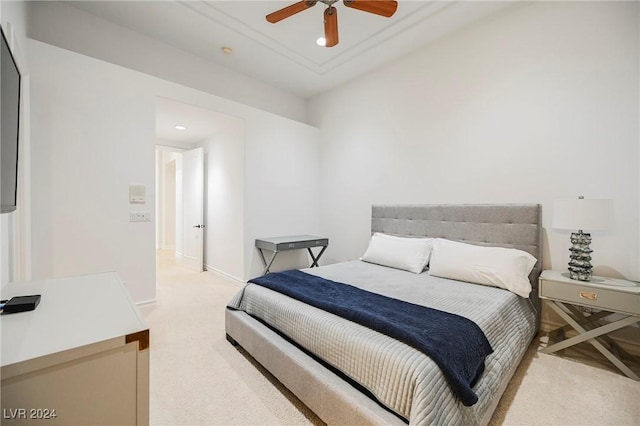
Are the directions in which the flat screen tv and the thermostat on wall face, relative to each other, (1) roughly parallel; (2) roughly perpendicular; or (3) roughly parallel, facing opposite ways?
roughly perpendicular

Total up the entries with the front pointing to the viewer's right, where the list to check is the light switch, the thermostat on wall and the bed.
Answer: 0

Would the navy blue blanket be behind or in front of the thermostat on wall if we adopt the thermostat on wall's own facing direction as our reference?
in front

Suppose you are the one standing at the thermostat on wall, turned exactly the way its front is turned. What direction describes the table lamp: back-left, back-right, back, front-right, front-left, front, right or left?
front-left

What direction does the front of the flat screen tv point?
to the viewer's right

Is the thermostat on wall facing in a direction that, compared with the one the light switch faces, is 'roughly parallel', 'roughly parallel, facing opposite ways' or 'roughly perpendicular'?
roughly parallel

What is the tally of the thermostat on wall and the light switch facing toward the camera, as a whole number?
2

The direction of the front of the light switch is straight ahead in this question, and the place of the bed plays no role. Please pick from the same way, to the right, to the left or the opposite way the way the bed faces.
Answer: to the right

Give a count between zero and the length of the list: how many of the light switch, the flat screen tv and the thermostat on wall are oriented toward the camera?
2

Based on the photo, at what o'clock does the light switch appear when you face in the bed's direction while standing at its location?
The light switch is roughly at 2 o'clock from the bed.

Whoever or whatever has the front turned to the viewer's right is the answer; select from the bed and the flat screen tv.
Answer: the flat screen tv

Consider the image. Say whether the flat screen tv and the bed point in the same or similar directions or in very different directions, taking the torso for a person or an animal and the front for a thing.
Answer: very different directions

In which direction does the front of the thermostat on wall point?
toward the camera

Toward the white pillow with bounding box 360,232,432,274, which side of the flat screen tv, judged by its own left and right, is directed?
front

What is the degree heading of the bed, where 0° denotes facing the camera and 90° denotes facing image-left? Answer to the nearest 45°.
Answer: approximately 45°
